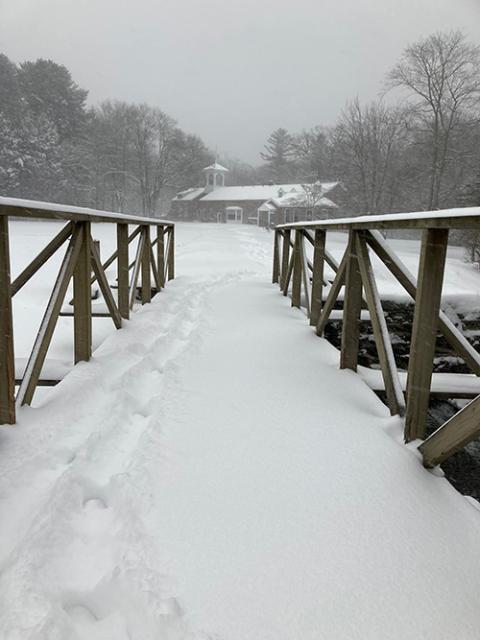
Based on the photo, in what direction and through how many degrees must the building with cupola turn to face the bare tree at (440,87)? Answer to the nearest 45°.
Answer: approximately 45° to its left

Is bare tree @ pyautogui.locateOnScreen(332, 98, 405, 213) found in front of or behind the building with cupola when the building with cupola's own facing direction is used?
in front

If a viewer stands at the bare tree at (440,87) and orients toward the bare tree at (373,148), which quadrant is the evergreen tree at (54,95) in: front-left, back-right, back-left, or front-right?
front-left

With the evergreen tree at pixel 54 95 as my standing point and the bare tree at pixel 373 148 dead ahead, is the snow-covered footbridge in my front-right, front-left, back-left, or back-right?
front-right

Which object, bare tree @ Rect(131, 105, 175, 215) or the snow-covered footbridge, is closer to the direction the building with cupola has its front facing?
the snow-covered footbridge

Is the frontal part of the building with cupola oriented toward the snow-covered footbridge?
yes

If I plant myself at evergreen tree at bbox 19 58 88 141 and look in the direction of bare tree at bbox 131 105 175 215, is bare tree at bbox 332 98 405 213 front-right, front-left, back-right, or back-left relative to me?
front-right

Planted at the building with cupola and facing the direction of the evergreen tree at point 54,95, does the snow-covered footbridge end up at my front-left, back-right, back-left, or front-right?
front-left

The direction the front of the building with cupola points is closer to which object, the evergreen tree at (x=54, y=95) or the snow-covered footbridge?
the snow-covered footbridge

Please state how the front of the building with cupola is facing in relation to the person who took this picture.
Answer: facing the viewer

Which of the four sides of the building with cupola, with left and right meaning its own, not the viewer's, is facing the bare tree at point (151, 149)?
right

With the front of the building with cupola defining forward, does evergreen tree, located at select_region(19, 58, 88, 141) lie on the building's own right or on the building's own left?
on the building's own right
